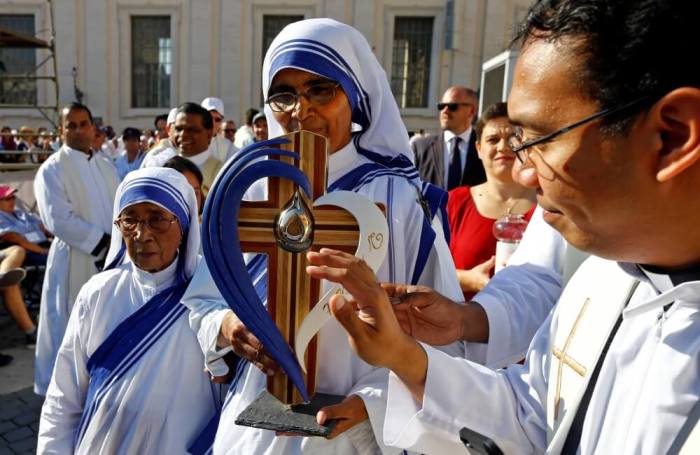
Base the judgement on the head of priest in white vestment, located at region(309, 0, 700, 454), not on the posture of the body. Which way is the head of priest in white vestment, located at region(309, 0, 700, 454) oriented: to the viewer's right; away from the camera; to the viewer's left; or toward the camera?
to the viewer's left

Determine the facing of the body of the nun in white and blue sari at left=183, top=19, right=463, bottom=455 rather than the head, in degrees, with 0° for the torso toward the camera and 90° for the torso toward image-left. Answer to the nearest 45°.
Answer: approximately 45°

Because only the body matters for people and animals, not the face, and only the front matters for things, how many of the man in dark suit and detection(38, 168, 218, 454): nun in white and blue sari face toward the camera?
2

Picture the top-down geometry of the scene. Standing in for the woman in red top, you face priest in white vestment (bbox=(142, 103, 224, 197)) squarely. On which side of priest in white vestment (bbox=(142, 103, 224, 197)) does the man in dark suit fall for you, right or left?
right

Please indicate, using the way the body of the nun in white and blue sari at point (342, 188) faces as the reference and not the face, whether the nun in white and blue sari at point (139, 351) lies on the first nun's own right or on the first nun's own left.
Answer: on the first nun's own right

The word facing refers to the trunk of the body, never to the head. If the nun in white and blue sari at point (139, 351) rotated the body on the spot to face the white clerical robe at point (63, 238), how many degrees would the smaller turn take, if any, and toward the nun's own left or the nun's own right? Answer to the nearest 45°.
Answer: approximately 180°

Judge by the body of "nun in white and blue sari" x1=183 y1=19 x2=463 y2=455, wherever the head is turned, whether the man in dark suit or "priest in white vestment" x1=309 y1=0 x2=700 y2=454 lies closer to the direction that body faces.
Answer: the priest in white vestment

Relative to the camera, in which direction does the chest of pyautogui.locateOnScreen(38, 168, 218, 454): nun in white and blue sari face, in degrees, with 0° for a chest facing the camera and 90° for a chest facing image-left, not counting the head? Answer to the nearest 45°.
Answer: approximately 0°

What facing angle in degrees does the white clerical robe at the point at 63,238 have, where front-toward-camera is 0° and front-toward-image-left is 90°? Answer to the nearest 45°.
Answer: approximately 315°

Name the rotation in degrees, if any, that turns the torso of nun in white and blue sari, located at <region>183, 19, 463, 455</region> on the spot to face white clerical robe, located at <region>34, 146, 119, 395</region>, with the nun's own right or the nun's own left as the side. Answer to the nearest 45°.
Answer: approximately 90° to the nun's own right
